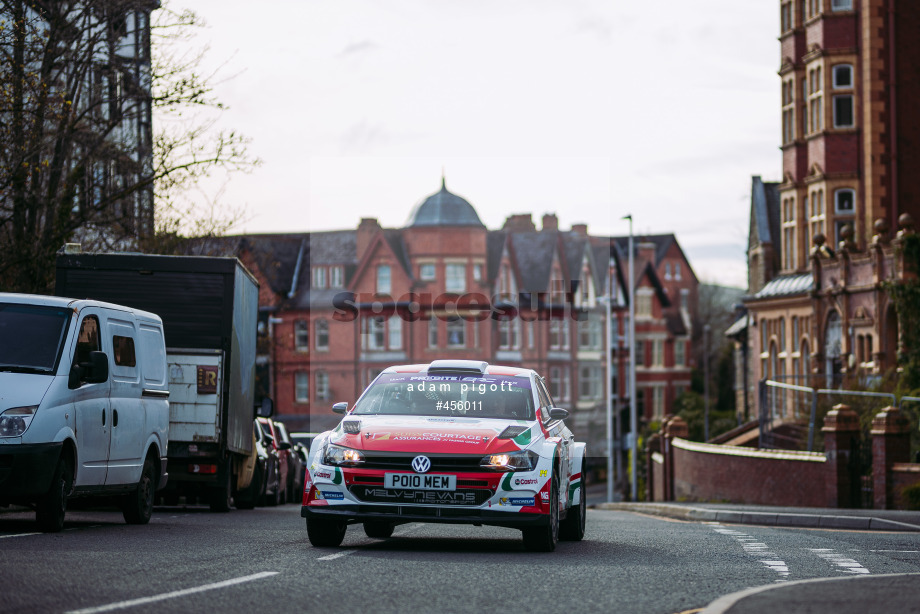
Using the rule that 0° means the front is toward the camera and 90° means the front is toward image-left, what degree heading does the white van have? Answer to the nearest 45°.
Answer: approximately 45°

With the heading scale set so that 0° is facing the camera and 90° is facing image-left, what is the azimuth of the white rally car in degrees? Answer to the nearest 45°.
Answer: approximately 0°

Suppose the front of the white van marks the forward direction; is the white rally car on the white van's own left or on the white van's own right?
on the white van's own left

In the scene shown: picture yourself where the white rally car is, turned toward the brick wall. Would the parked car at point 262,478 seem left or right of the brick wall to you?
left
